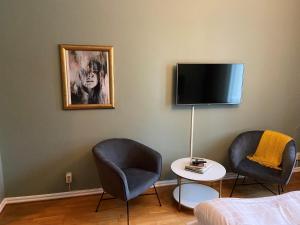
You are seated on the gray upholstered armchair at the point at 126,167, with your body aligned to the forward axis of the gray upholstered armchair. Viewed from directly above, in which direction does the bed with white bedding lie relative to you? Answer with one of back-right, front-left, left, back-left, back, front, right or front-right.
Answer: front

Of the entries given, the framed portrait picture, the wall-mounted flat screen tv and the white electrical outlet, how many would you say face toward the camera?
3

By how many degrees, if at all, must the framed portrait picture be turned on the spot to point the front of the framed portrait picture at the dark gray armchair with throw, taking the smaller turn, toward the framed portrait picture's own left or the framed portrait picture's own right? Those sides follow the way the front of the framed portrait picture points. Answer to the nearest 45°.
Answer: approximately 90° to the framed portrait picture's own left

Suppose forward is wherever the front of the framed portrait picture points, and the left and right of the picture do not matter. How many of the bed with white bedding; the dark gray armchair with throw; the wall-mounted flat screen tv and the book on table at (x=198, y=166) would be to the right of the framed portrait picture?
0

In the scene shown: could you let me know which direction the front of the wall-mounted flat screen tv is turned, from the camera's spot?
facing the viewer

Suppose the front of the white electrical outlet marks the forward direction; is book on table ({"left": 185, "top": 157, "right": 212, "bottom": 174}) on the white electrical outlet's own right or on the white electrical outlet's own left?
on the white electrical outlet's own left

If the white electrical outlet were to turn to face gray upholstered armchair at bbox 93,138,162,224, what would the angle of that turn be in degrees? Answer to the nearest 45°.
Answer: approximately 45° to its left

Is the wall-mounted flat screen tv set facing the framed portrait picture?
no

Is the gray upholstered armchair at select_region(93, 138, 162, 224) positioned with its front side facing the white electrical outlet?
no

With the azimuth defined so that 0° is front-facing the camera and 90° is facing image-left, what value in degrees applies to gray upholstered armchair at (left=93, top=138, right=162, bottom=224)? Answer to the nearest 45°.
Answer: approximately 315°

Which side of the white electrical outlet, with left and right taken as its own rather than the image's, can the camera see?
front

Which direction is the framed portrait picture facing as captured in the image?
toward the camera

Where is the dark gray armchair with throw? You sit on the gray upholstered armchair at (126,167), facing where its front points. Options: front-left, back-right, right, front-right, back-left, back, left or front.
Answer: front-left
